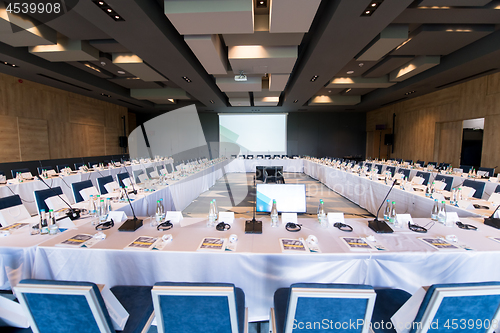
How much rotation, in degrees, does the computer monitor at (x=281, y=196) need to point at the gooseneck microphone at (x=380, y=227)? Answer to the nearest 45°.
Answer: approximately 90° to its left

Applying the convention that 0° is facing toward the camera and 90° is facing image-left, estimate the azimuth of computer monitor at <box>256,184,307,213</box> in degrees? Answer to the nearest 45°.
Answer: approximately 0°

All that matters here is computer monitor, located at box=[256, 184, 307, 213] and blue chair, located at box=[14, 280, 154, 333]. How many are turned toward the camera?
1

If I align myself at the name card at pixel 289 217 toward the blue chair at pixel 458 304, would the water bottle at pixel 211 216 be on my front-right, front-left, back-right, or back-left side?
back-right

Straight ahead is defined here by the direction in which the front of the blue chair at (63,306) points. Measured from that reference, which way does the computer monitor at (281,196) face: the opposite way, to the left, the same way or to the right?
the opposite way

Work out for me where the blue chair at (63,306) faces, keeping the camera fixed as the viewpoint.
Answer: facing away from the viewer and to the right of the viewer

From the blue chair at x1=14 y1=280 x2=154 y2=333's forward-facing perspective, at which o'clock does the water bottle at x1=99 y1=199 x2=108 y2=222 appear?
The water bottle is roughly at 11 o'clock from the blue chair.

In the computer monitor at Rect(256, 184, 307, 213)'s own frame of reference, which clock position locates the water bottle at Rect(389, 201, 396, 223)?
The water bottle is roughly at 9 o'clock from the computer monitor.

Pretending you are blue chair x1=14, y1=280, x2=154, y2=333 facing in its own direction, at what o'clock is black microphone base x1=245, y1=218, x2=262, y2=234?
The black microphone base is roughly at 1 o'clock from the blue chair.

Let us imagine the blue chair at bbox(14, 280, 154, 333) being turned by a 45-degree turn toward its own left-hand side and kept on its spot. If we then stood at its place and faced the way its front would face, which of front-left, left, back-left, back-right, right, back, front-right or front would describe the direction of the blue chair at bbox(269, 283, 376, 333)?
back-right

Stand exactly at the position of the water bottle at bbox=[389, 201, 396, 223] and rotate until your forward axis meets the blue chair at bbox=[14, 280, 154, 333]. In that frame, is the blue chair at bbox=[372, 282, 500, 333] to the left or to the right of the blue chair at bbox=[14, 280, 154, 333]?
left

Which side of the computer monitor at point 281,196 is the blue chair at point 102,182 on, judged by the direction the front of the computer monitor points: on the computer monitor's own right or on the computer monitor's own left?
on the computer monitor's own right

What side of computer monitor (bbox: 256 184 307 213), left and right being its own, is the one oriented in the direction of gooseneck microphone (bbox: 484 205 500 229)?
left

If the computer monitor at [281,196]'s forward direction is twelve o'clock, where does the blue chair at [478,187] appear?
The blue chair is roughly at 8 o'clock from the computer monitor.

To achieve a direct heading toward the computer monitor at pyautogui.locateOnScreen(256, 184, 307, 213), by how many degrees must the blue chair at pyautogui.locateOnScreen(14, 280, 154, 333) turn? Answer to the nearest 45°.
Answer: approximately 45° to its right

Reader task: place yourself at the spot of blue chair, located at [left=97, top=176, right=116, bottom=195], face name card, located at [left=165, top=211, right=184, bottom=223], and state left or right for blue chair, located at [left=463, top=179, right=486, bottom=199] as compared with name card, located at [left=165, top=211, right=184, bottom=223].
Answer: left
